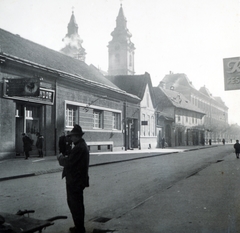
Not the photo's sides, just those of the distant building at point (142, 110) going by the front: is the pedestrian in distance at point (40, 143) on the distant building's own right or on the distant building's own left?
on the distant building's own right

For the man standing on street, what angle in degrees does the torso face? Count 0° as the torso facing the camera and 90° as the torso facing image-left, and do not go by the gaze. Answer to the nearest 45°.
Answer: approximately 90°

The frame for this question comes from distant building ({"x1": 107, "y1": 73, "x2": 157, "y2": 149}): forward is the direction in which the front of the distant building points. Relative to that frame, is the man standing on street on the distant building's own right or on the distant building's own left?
on the distant building's own right

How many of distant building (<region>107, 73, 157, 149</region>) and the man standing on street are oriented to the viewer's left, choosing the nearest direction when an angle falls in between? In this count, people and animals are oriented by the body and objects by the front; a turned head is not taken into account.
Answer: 1

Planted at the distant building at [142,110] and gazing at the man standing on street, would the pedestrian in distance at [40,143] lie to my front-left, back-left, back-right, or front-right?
front-right

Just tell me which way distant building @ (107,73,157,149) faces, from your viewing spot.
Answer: facing the viewer and to the right of the viewer

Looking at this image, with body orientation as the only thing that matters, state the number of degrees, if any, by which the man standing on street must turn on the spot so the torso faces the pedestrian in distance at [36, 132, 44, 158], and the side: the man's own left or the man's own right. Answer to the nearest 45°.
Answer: approximately 90° to the man's own right

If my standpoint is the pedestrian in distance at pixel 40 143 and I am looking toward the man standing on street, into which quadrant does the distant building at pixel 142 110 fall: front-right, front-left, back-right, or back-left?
back-left

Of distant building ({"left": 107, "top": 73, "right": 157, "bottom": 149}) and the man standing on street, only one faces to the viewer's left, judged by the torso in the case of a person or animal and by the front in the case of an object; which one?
the man standing on street
